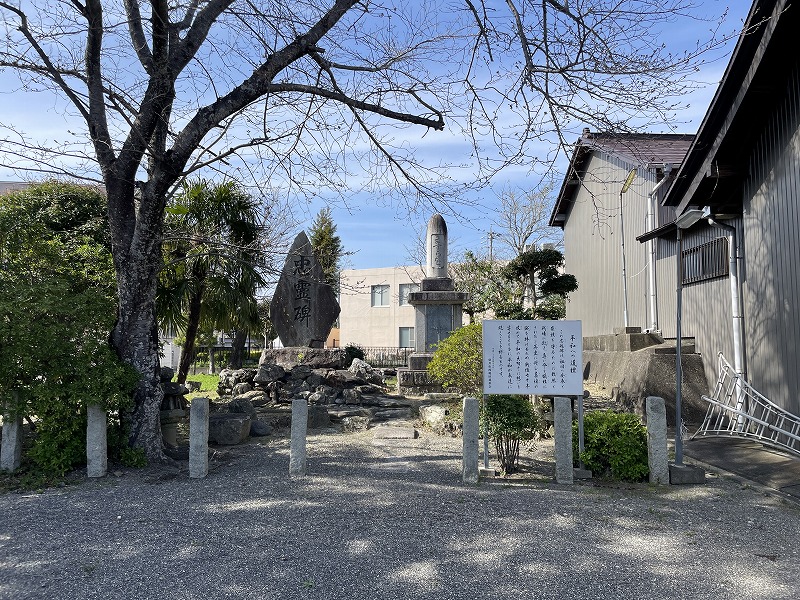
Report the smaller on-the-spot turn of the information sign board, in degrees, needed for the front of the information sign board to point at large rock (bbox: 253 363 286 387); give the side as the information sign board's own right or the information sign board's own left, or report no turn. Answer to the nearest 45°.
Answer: approximately 135° to the information sign board's own right

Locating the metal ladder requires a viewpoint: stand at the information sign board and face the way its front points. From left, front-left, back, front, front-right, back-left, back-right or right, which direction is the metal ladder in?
back-left

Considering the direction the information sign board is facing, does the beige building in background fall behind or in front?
behind

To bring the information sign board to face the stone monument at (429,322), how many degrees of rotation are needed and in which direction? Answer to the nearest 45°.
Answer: approximately 180°

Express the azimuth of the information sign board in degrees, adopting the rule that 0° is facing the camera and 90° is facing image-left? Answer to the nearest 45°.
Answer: approximately 0°

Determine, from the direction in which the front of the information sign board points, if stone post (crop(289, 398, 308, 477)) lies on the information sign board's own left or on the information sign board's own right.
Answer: on the information sign board's own right

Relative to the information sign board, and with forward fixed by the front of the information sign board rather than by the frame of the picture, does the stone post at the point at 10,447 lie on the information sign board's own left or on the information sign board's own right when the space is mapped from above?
on the information sign board's own right

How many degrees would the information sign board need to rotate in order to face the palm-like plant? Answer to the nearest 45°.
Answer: approximately 135° to its right
